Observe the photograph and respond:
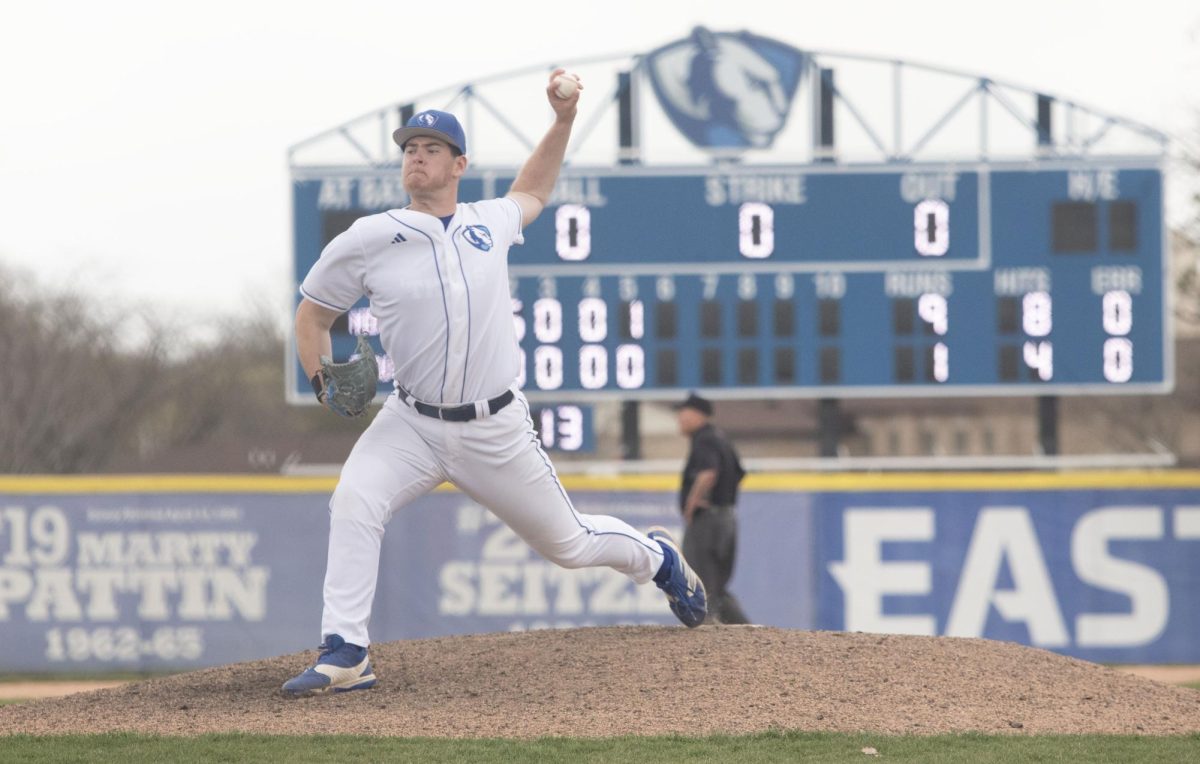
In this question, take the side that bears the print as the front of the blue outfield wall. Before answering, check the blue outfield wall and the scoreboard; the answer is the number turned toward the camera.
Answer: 2

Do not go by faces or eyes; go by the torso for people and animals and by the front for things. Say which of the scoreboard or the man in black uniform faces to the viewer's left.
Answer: the man in black uniform

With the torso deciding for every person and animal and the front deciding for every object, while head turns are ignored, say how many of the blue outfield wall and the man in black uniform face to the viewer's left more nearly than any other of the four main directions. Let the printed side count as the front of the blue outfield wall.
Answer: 1

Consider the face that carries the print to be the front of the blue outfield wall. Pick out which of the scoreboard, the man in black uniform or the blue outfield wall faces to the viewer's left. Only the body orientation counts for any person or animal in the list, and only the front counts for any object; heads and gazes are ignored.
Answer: the man in black uniform

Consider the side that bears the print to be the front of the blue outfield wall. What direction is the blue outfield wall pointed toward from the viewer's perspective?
toward the camera

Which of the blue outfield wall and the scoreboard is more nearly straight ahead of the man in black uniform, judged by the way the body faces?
the blue outfield wall

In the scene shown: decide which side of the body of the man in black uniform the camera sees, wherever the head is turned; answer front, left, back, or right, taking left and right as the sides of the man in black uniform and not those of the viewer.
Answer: left

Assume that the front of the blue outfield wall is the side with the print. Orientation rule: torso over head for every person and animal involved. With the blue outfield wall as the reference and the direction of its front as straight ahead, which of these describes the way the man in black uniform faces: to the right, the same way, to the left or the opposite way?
to the right

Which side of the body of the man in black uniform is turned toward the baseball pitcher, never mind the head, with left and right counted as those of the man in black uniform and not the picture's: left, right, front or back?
left

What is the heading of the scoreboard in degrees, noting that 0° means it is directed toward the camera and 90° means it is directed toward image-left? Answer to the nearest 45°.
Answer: approximately 0°

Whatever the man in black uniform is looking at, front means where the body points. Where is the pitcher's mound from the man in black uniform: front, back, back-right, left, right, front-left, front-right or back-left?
left

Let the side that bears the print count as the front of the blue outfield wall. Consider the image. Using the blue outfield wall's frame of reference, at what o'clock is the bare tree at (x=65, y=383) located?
The bare tree is roughly at 5 o'clock from the blue outfield wall.

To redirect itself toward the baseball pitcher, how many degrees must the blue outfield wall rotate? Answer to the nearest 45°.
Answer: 0° — it already faces them

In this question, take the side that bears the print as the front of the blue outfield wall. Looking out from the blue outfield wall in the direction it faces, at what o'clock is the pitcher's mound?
The pitcher's mound is roughly at 12 o'clock from the blue outfield wall.

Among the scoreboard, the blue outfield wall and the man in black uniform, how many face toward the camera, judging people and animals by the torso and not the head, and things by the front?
2

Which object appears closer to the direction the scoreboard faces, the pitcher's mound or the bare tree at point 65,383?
the pitcher's mound
